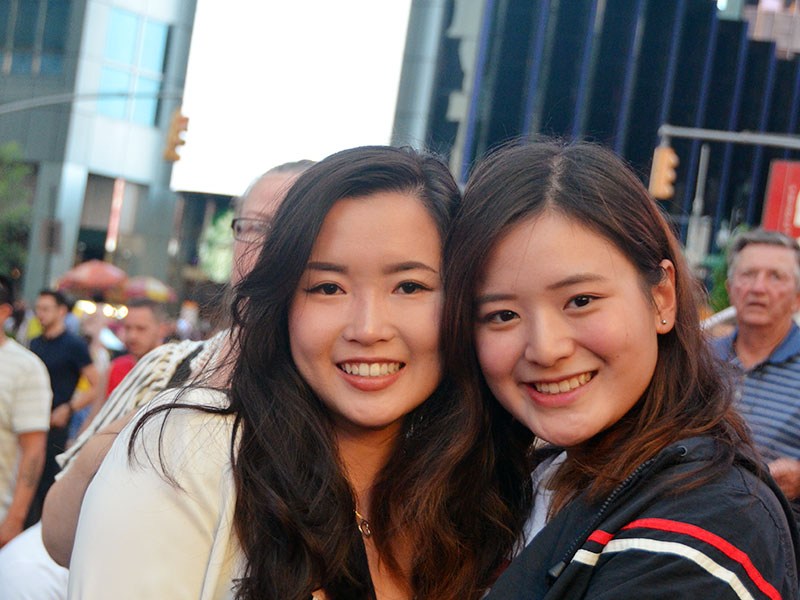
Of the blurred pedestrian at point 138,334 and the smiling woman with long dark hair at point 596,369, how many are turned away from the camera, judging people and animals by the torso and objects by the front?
0

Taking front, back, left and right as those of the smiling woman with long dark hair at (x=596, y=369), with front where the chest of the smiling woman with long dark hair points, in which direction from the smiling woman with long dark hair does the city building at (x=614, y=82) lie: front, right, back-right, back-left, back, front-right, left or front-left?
back-right

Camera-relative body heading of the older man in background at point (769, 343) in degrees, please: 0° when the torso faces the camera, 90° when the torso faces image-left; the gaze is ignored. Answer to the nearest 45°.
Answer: approximately 45°

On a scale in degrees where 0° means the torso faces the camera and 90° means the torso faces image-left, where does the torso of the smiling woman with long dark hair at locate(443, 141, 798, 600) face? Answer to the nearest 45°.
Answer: approximately 45°

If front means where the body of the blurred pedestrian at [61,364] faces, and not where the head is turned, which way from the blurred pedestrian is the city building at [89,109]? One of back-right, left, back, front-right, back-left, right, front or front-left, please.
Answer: back-right

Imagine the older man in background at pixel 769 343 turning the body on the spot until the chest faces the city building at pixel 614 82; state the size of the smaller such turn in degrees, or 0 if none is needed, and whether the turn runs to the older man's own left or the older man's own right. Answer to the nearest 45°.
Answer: approximately 135° to the older man's own right

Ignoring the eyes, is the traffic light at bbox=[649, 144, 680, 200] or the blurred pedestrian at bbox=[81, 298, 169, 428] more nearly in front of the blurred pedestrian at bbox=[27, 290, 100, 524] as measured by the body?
the blurred pedestrian

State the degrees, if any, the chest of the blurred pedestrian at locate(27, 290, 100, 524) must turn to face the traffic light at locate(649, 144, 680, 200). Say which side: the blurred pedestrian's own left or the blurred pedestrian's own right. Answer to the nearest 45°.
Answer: approximately 180°

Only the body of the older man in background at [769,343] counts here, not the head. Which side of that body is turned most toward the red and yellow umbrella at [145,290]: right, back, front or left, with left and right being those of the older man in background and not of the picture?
right
